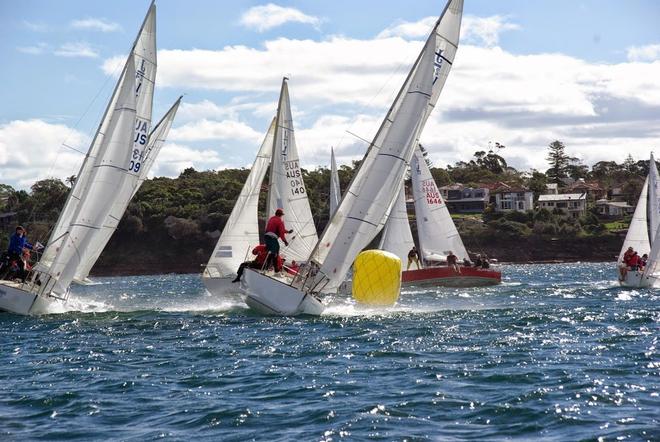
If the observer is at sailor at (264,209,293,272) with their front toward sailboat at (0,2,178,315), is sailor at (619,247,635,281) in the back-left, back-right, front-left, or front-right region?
back-right

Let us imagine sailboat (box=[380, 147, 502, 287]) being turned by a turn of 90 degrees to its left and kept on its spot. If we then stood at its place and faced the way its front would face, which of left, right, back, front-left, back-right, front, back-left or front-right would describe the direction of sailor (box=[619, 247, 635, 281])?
front-left

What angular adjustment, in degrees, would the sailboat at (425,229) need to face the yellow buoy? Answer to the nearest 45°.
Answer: approximately 90° to its left

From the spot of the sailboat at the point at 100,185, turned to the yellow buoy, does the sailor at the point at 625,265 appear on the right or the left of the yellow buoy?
left

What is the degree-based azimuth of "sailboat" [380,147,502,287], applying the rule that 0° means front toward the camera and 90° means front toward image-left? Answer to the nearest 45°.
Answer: approximately 90°

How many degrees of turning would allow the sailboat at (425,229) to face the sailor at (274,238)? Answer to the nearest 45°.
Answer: approximately 90° to its left

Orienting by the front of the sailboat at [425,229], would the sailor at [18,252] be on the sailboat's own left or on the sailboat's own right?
on the sailboat's own left
